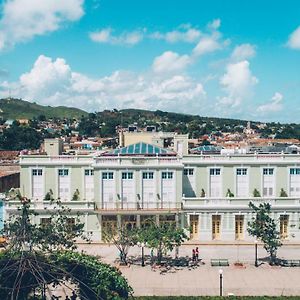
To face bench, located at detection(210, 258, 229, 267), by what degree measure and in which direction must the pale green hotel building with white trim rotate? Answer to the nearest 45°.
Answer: approximately 45° to its left

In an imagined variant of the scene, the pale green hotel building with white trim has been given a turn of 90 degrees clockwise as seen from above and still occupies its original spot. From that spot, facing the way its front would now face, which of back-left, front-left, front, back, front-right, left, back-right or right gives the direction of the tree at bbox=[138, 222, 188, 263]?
left

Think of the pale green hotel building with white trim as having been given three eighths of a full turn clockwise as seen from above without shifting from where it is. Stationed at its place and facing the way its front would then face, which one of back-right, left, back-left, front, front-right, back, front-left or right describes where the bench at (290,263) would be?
back

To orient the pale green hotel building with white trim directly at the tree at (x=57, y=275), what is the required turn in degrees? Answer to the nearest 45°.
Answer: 0° — it already faces it

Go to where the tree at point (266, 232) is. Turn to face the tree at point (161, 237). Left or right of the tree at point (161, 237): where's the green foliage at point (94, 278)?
left

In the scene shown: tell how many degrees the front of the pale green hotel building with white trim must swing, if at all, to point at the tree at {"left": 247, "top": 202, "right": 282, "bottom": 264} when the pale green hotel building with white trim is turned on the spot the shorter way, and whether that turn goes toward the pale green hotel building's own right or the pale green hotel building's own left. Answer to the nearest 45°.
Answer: approximately 45° to the pale green hotel building's own left

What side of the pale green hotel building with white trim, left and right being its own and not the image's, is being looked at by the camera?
front

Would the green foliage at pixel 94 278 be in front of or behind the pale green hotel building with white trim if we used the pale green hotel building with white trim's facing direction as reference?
in front
